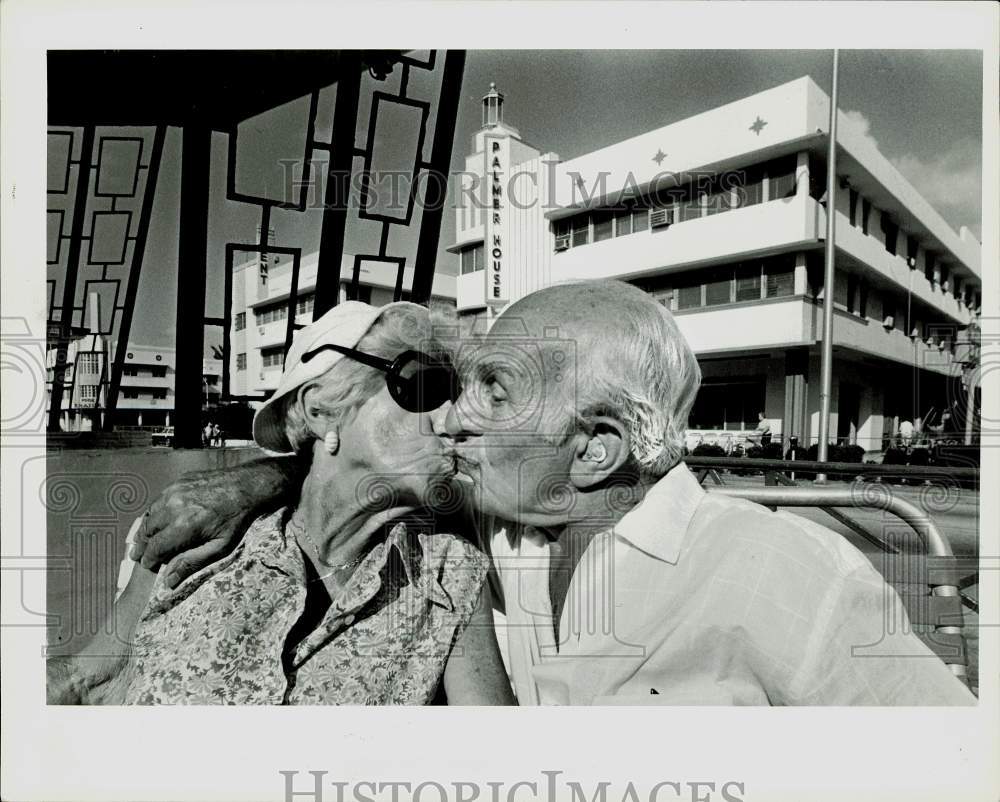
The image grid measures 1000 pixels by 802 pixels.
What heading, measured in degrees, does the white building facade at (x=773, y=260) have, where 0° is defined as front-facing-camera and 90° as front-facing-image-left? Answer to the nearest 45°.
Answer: approximately 45°
